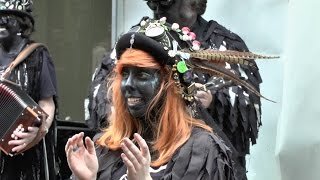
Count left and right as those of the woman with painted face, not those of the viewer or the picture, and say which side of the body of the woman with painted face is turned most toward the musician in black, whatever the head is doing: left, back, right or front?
right

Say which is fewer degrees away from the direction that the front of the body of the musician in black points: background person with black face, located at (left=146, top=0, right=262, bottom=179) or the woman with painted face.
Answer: the woman with painted face

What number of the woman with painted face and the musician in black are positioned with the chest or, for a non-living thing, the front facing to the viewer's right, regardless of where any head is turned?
0

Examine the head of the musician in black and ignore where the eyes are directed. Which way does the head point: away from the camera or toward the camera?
toward the camera

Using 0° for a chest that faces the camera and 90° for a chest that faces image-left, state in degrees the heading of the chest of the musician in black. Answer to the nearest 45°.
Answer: approximately 45°

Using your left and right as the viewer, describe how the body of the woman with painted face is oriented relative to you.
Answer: facing the viewer and to the left of the viewer

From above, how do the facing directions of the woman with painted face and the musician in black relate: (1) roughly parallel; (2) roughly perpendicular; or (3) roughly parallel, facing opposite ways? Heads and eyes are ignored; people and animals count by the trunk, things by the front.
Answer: roughly parallel

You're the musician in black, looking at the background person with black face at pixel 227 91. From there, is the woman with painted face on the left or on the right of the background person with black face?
right

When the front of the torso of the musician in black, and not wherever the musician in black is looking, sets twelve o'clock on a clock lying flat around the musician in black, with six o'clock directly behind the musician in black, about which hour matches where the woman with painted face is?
The woman with painted face is roughly at 10 o'clock from the musician in black.
